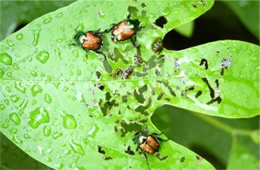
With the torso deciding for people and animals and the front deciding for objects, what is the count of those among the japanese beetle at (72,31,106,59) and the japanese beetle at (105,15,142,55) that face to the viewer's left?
1

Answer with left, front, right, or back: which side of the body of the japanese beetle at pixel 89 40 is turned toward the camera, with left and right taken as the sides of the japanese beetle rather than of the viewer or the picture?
left

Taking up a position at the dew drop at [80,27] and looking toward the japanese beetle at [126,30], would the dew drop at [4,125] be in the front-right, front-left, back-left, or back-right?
back-right

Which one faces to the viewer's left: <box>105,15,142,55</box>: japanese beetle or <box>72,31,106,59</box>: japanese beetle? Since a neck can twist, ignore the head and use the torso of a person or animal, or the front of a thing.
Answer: <box>72,31,106,59</box>: japanese beetle
